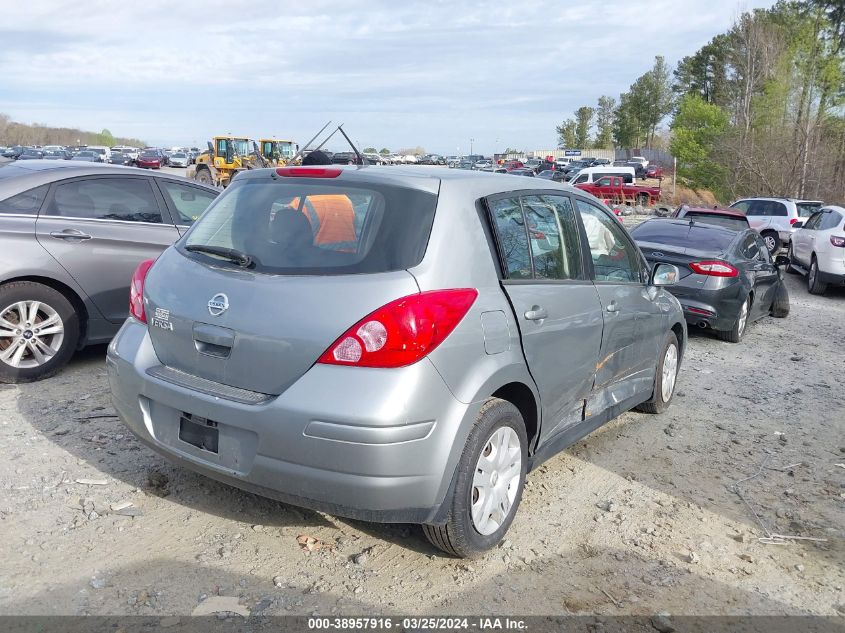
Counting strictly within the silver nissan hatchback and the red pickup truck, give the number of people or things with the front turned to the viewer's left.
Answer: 1

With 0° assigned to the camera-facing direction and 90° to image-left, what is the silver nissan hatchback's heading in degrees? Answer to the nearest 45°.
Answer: approximately 225°

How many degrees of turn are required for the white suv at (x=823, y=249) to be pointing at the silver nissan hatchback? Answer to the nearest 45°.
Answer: approximately 135° to its left

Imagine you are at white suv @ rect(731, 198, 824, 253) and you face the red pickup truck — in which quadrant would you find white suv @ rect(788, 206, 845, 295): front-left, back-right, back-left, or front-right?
back-left

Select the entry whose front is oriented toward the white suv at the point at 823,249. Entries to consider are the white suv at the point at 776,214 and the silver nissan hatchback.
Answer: the silver nissan hatchback

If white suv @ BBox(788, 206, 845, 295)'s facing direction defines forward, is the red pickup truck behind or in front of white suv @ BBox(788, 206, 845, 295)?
in front

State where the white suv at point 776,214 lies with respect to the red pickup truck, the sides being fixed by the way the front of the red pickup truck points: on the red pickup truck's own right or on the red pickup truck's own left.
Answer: on the red pickup truck's own left

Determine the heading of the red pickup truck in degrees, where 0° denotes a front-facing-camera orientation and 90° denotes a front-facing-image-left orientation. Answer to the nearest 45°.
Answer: approximately 90°

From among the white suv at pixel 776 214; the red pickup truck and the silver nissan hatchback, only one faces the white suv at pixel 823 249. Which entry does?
the silver nissan hatchback

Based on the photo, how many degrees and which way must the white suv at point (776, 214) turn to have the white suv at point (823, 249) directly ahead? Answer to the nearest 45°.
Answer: approximately 135° to its left

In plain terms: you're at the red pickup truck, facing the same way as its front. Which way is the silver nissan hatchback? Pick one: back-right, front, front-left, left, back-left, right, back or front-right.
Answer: left

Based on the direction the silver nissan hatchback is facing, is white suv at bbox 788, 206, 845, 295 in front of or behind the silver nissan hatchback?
in front
